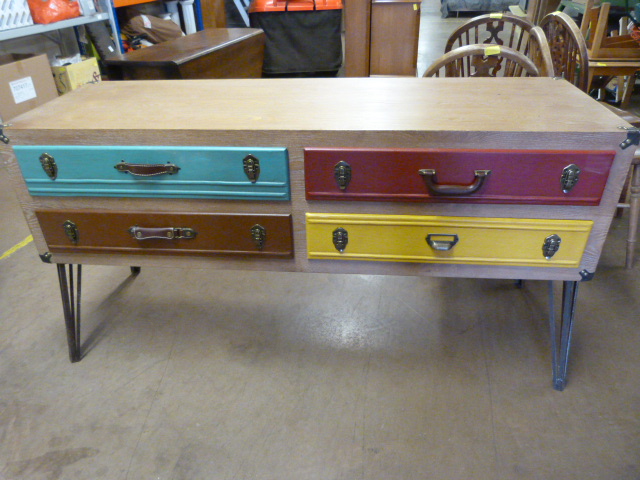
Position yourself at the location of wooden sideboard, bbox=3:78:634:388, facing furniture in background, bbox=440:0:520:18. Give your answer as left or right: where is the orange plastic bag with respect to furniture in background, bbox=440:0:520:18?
left

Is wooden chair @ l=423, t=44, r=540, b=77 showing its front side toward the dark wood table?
no

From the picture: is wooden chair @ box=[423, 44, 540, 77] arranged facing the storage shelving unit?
no
